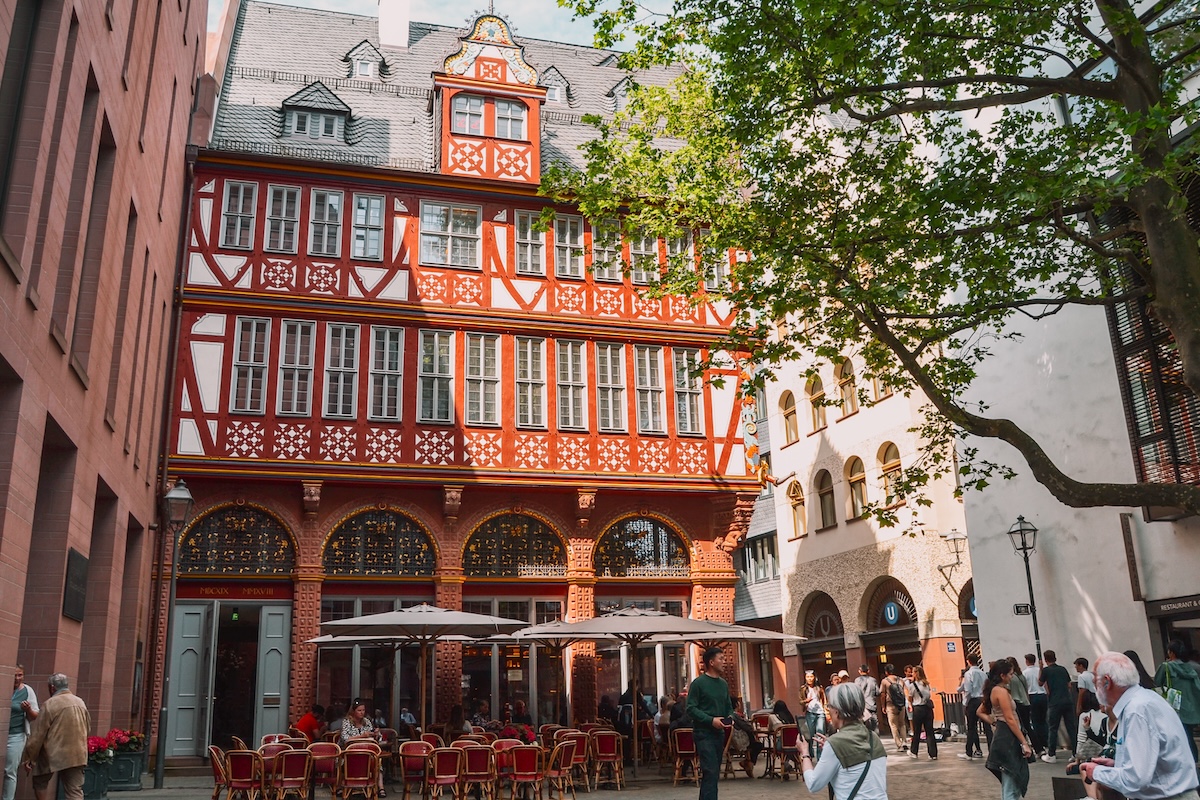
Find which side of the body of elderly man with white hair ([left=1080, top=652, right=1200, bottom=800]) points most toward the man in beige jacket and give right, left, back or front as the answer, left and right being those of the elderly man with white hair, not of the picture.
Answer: front

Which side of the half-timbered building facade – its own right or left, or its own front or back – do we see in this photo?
front

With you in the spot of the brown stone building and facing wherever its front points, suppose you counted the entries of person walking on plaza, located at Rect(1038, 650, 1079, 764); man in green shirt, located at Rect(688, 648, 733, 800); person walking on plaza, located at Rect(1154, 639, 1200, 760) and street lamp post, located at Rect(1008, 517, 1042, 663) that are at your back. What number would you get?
0

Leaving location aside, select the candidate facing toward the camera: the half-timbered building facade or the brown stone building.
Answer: the half-timbered building facade

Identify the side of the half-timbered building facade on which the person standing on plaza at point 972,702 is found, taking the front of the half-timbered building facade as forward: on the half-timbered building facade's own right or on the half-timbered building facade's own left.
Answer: on the half-timbered building facade's own left

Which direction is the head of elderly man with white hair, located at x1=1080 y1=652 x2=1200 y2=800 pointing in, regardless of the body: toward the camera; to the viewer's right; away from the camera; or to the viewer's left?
to the viewer's left

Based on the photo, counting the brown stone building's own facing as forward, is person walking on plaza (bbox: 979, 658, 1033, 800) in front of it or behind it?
in front

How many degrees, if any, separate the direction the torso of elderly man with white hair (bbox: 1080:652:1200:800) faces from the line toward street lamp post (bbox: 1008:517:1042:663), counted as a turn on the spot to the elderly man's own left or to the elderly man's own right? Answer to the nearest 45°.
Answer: approximately 90° to the elderly man's own right

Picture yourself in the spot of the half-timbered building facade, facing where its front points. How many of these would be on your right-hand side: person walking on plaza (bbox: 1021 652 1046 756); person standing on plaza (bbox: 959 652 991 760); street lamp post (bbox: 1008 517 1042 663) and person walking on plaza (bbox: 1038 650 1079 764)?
0

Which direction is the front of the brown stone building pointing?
to the viewer's right

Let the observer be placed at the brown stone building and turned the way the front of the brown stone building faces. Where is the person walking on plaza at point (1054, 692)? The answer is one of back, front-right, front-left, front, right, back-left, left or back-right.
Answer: front

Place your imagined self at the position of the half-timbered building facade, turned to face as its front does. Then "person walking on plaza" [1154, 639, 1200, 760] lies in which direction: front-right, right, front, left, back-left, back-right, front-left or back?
front-left

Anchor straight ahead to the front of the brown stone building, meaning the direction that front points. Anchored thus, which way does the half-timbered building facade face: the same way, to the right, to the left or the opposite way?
to the right

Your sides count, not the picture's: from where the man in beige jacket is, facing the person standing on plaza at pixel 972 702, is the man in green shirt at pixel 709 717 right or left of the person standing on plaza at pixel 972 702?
right

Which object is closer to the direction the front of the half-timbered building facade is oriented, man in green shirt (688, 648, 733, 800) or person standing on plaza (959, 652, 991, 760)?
the man in green shirt

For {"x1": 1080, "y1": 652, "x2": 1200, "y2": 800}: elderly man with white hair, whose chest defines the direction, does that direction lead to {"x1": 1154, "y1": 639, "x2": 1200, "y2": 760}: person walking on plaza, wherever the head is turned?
no

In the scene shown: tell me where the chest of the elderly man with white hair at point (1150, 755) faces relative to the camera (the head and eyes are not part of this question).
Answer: to the viewer's left

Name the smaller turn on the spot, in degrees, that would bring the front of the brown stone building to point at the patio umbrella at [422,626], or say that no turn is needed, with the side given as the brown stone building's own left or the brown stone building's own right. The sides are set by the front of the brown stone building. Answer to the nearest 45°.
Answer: approximately 45° to the brown stone building's own left
